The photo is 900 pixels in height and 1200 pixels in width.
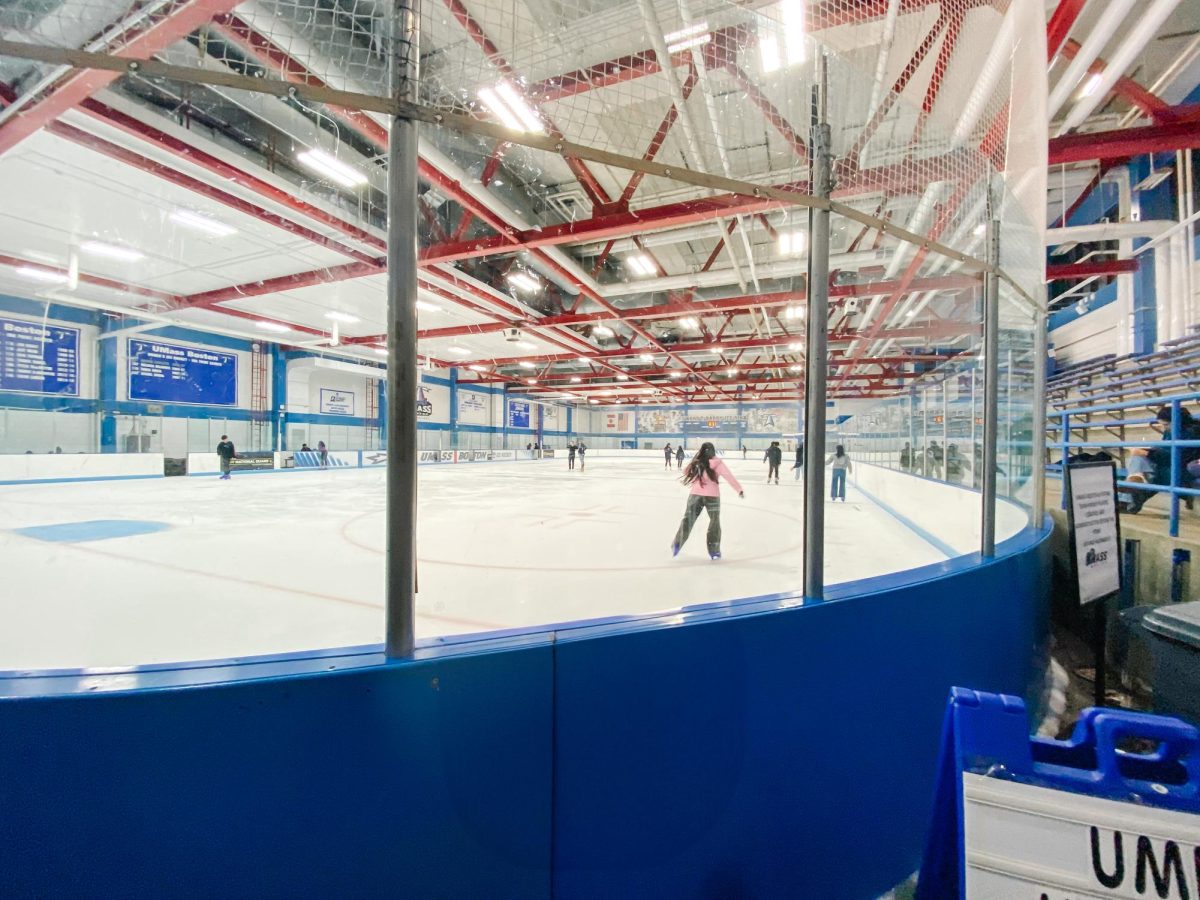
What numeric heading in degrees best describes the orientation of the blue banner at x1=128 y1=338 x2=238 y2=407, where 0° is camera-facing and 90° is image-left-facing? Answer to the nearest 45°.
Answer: approximately 315°

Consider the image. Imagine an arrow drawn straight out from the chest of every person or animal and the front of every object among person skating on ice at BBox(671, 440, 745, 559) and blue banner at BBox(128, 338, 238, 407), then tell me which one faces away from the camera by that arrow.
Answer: the person skating on ice

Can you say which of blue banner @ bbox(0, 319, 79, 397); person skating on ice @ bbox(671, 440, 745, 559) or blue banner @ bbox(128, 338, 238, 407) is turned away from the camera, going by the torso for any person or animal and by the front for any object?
the person skating on ice
